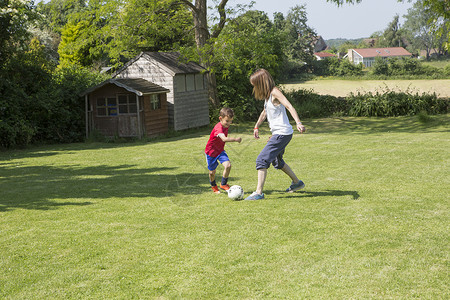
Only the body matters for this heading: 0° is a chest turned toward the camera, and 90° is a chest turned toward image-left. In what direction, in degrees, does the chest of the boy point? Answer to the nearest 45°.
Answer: approximately 315°

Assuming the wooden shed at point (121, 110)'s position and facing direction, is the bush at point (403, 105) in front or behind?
behind

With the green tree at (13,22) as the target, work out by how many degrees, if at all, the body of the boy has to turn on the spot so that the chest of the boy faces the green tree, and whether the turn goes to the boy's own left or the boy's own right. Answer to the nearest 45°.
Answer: approximately 180°

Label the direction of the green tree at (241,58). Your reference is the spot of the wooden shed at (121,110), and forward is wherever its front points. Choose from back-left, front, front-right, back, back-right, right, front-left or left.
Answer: back

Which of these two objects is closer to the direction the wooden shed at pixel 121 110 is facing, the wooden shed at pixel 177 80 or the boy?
the boy

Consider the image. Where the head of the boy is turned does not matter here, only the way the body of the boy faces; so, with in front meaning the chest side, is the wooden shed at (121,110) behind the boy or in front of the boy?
behind

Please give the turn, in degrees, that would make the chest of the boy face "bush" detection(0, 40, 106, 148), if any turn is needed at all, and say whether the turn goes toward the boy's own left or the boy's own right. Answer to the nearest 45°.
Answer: approximately 180°

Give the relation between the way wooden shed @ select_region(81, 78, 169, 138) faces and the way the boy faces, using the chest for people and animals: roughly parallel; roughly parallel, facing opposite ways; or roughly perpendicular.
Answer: roughly perpendicular

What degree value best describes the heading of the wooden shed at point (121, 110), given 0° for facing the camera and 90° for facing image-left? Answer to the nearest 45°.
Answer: approximately 45°

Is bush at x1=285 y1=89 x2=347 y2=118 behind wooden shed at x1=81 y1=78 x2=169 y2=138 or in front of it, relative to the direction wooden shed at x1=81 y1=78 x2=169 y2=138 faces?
behind

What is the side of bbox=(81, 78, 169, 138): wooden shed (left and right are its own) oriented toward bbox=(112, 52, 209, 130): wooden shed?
back

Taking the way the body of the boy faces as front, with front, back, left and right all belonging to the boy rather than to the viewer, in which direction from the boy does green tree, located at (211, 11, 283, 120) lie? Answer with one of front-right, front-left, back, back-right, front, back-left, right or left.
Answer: back-left
